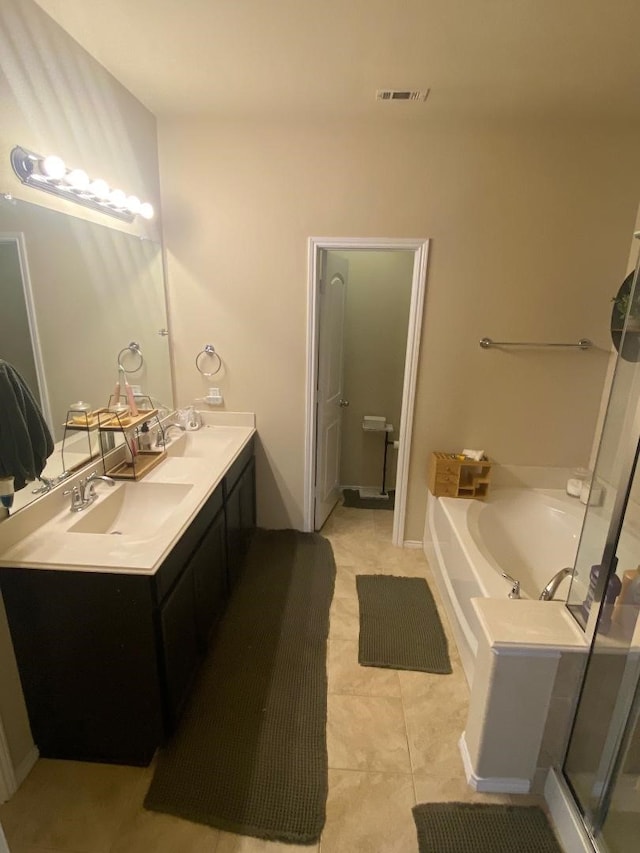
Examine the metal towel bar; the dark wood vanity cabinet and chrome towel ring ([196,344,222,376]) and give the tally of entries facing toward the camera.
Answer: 2

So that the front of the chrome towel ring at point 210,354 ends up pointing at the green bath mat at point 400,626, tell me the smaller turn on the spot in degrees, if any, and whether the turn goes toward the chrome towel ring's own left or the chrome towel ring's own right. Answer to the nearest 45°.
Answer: approximately 45° to the chrome towel ring's own left

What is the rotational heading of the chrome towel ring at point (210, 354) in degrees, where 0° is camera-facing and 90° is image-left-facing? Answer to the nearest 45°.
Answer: approximately 0°

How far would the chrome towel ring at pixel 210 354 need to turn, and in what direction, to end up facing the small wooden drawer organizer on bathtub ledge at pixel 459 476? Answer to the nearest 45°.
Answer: approximately 45° to its left

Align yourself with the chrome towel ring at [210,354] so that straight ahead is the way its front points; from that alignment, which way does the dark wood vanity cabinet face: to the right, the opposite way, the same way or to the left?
to the left

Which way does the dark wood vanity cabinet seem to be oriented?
to the viewer's right
